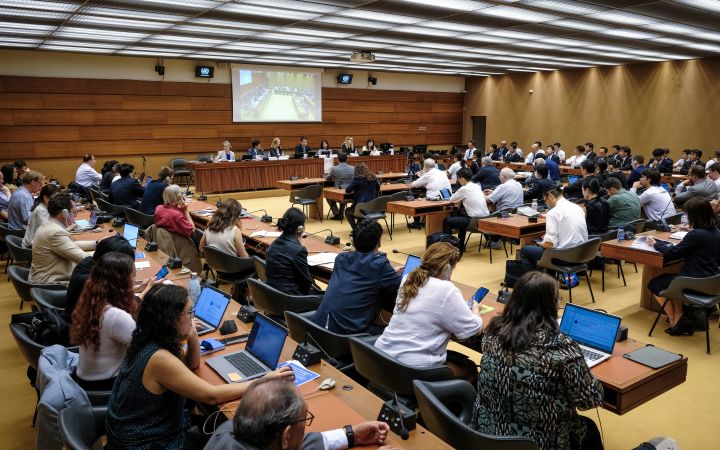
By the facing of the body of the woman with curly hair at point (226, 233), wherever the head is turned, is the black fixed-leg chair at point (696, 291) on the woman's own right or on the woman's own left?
on the woman's own right

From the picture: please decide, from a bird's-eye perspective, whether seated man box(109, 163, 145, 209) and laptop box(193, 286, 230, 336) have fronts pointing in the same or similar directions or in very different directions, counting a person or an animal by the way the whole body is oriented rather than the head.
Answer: very different directions

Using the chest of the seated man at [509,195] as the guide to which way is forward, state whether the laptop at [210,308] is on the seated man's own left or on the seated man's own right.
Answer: on the seated man's own left

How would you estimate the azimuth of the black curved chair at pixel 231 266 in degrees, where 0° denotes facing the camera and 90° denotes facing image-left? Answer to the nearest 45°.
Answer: approximately 225°

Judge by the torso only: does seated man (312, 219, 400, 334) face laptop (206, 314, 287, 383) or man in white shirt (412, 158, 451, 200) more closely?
the man in white shirt

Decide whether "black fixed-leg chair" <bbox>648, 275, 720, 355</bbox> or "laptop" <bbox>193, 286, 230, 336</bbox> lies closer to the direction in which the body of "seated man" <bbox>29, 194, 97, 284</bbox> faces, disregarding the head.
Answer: the black fixed-leg chair

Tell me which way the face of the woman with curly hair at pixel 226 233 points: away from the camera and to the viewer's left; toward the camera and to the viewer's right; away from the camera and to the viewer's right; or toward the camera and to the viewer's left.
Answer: away from the camera and to the viewer's right

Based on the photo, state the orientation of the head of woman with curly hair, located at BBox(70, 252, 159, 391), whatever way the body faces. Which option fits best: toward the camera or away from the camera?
away from the camera

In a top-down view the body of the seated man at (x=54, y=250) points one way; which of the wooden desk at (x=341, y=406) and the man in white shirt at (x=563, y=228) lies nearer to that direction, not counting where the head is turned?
the man in white shirt
